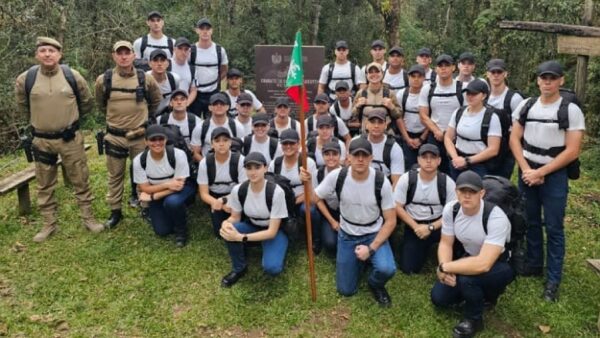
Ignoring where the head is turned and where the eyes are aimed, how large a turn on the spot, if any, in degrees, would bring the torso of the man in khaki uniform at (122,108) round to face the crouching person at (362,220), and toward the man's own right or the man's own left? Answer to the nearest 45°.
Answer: approximately 45° to the man's own left

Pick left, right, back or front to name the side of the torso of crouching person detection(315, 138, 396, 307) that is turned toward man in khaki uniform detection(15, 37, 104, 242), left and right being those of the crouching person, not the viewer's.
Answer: right

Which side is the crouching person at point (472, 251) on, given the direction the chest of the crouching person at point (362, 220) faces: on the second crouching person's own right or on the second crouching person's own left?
on the second crouching person's own left

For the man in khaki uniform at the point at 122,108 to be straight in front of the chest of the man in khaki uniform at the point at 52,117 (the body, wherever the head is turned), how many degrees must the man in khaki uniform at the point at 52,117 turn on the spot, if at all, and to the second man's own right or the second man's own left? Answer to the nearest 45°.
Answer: approximately 90° to the second man's own left

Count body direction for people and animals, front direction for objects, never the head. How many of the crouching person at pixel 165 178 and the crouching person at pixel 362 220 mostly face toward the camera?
2

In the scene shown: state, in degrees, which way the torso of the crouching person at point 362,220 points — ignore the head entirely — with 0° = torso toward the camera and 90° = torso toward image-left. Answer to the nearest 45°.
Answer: approximately 0°
